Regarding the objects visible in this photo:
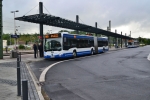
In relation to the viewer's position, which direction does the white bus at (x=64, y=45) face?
facing the viewer and to the left of the viewer
